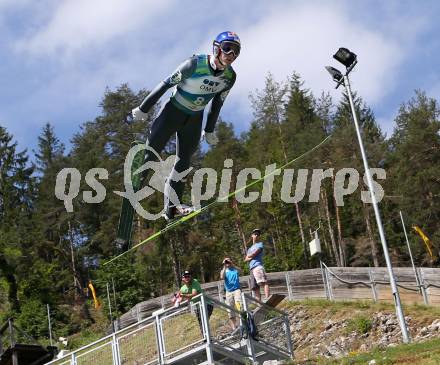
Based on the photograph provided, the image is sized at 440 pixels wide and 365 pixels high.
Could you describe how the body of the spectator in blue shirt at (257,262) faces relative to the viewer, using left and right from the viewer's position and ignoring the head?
facing the viewer and to the left of the viewer

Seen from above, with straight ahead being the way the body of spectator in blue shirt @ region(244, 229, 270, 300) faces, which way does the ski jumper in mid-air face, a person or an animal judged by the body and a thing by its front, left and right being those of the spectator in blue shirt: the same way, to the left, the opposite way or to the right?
to the left

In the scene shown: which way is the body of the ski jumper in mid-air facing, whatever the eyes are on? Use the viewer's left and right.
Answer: facing the viewer and to the right of the viewer

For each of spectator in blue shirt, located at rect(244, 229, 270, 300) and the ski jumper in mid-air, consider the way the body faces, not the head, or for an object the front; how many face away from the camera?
0
